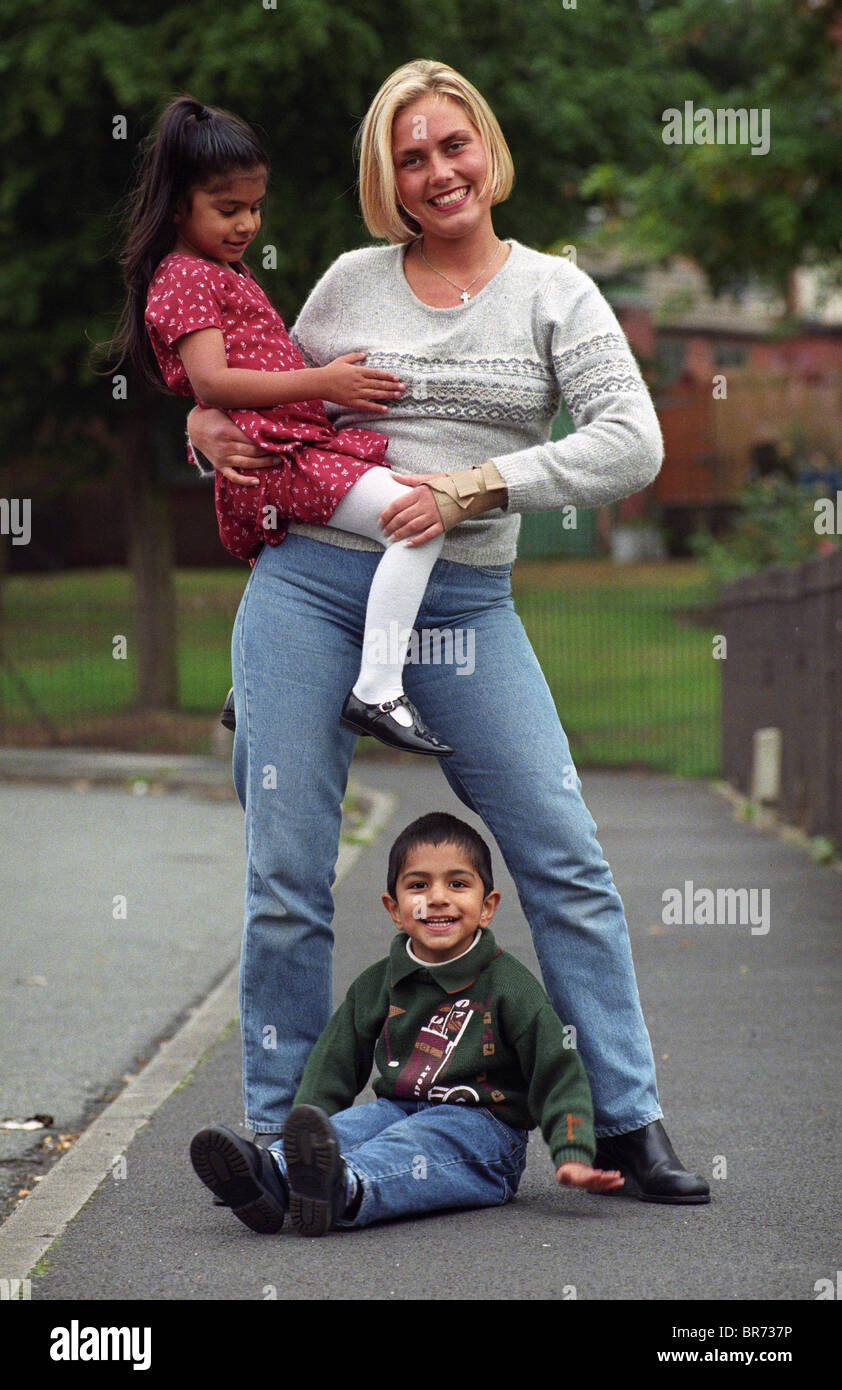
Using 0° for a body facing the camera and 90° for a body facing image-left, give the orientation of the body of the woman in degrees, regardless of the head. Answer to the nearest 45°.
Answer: approximately 0°

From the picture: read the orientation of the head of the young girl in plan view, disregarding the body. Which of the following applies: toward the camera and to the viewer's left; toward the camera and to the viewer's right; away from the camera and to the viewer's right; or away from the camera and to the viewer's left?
toward the camera and to the viewer's right

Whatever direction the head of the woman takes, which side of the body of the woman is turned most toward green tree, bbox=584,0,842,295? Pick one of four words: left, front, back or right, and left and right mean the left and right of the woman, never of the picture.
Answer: back

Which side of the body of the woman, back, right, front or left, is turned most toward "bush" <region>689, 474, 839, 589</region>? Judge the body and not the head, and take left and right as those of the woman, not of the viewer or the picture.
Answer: back
